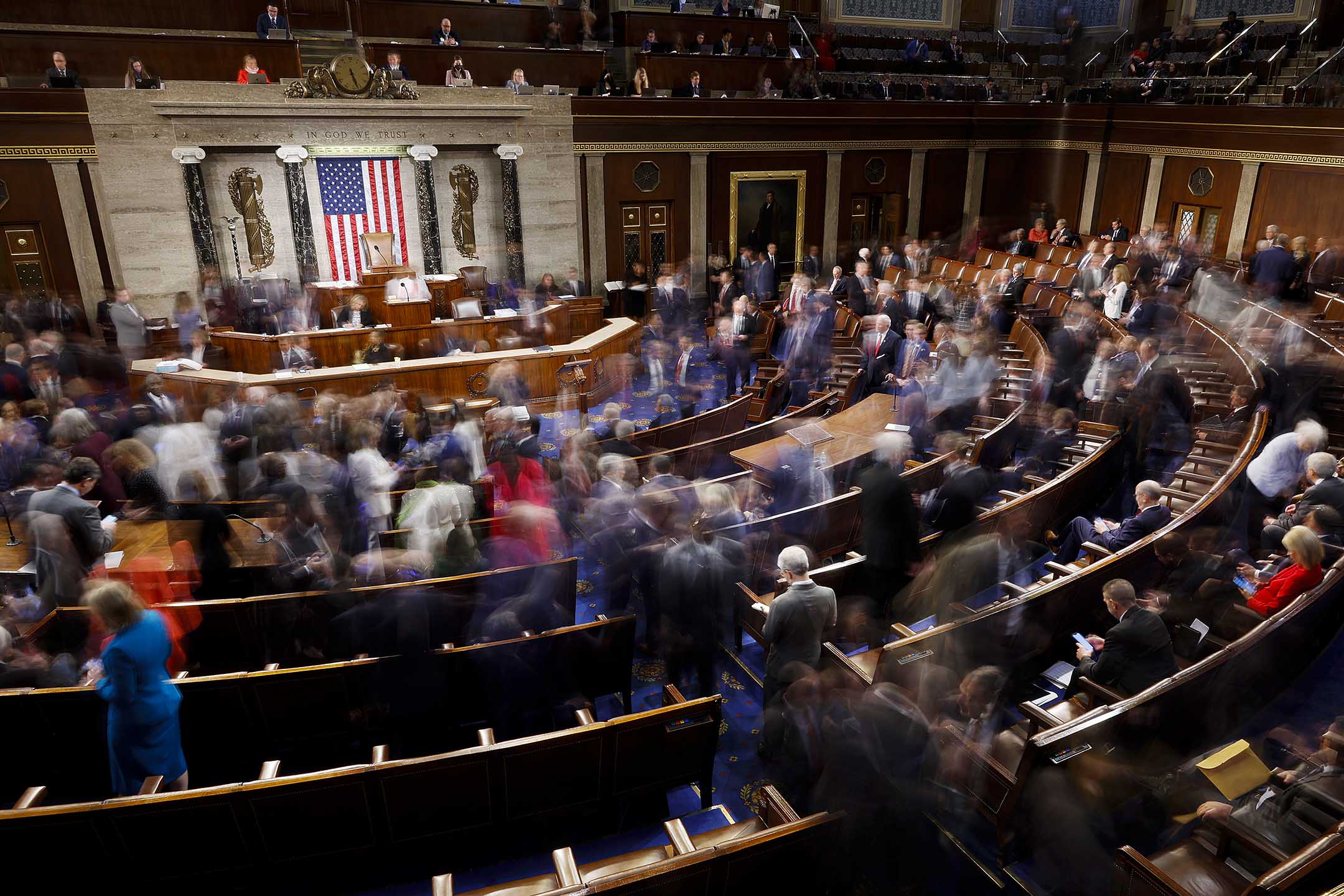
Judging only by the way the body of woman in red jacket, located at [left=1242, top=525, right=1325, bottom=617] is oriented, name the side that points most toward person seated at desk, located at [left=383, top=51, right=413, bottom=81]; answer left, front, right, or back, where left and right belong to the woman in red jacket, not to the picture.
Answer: front

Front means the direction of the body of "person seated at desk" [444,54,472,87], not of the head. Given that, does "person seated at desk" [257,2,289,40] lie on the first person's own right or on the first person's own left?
on the first person's own right

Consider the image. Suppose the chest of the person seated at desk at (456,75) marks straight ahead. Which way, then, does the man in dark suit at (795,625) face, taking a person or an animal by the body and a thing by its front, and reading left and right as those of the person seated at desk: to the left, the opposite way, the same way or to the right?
the opposite way

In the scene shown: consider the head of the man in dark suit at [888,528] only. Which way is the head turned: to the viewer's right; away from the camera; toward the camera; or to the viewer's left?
away from the camera

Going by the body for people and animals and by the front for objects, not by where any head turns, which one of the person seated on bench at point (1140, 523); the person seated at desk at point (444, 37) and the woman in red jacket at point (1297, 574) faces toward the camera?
the person seated at desk at point (444, 37)

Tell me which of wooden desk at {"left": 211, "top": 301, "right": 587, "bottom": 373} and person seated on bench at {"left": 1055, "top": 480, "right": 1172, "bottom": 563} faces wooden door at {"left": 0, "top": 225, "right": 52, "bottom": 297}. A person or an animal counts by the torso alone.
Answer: the person seated on bench

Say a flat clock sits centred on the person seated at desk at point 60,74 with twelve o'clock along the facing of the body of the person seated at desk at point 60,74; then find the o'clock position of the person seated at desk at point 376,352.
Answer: the person seated at desk at point 376,352 is roughly at 11 o'clock from the person seated at desk at point 60,74.

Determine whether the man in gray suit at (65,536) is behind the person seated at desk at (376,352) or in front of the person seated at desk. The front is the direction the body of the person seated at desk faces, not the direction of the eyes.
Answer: in front

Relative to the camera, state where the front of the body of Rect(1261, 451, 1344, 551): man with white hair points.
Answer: to the viewer's left

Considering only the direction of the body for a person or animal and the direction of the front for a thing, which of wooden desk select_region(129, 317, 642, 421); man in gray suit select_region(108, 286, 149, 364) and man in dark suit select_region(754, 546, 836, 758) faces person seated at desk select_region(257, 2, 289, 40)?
the man in dark suit

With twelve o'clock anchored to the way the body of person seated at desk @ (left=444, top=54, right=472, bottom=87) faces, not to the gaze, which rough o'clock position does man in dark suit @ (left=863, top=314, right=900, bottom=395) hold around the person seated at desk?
The man in dark suit is roughly at 11 o'clock from the person seated at desk.

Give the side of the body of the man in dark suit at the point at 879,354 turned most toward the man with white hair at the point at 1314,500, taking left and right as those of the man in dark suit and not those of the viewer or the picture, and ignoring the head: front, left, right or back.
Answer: left

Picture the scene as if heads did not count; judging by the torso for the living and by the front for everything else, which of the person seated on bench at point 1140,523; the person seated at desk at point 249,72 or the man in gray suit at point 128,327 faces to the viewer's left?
the person seated on bench at point 1140,523

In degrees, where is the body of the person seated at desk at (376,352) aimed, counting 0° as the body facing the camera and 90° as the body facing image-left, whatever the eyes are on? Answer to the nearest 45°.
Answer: approximately 0°
